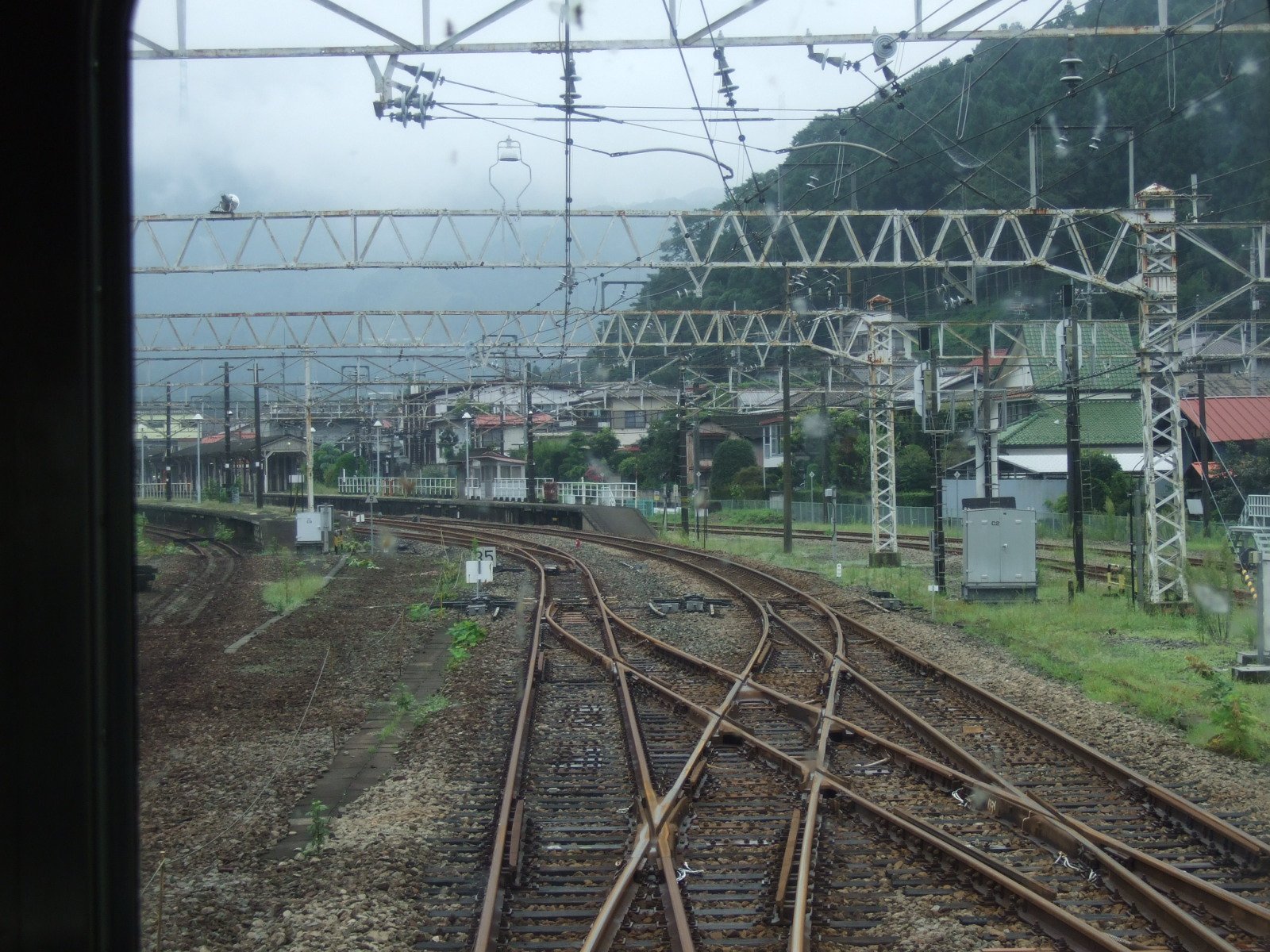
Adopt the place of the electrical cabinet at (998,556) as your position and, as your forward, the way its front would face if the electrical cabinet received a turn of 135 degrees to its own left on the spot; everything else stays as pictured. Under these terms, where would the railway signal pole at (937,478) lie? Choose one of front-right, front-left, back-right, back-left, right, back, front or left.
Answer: left

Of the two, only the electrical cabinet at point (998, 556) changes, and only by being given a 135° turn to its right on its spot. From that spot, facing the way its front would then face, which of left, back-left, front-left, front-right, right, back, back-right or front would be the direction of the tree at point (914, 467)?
front-right

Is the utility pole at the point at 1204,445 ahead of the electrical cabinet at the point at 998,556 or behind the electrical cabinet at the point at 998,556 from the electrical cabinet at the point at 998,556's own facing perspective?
behind

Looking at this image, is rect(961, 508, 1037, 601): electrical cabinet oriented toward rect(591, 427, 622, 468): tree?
no

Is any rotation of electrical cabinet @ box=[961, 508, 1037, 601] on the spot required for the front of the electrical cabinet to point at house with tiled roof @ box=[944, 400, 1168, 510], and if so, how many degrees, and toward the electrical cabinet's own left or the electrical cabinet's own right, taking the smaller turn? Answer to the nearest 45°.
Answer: approximately 180°

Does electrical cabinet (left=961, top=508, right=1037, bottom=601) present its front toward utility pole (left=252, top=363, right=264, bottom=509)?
no

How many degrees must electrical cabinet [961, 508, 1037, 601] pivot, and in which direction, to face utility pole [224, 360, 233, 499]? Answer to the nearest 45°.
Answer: approximately 135° to its right

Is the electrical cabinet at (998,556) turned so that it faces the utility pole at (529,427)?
no

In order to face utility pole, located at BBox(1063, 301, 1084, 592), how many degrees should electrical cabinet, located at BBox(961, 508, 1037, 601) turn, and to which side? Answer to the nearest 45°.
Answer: approximately 135° to its left

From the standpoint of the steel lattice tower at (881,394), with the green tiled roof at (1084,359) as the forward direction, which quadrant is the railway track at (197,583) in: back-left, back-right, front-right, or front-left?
back-left

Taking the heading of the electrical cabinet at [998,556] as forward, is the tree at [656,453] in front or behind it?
behind

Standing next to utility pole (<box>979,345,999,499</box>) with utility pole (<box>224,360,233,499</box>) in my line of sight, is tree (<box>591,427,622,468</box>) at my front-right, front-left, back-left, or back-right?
front-right

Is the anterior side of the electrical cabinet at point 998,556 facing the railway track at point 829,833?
yes

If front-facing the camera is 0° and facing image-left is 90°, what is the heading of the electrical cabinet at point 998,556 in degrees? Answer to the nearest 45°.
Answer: approximately 0°

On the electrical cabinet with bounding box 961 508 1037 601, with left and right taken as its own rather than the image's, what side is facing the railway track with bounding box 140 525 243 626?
right

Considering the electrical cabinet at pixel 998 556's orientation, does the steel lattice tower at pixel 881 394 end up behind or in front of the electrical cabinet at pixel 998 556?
behind

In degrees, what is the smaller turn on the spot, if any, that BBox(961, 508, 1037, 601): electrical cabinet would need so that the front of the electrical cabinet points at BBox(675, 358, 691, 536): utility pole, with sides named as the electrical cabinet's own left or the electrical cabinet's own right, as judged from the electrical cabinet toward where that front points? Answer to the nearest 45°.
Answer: approximately 135° to the electrical cabinet's own right
